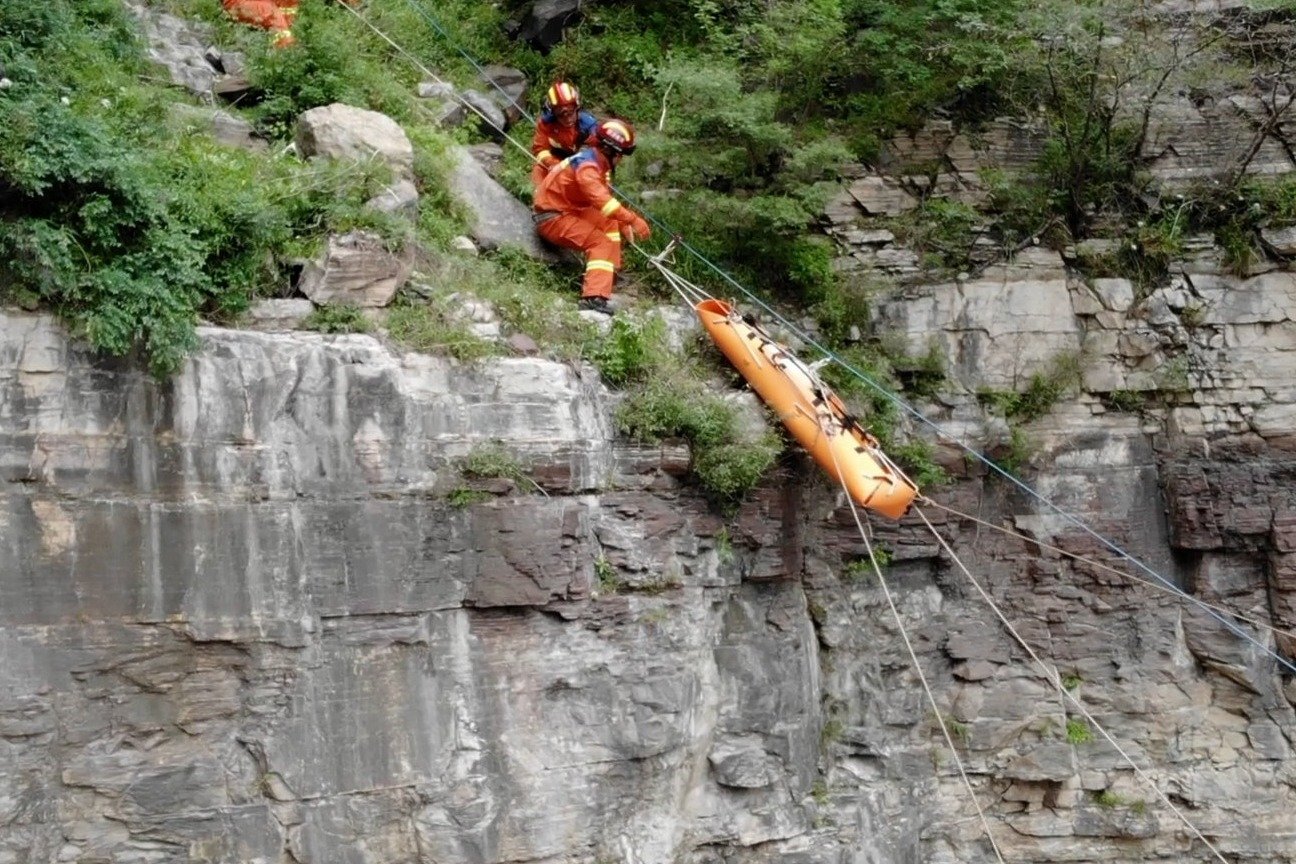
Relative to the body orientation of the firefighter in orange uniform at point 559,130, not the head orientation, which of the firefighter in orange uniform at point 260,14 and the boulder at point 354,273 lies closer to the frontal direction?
the boulder

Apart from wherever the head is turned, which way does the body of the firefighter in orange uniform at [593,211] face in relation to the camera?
to the viewer's right

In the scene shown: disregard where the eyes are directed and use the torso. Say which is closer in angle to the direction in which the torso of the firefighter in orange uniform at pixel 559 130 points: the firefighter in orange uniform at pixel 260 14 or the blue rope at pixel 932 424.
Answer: the blue rope

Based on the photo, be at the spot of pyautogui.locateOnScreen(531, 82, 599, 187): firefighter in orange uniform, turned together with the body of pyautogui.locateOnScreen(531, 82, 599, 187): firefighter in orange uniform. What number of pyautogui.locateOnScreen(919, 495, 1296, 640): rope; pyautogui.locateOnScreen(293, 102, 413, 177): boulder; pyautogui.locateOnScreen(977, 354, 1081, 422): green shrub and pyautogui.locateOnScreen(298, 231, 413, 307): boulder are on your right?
2

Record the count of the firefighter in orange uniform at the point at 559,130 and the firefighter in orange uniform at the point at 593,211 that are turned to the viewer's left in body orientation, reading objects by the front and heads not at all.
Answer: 0

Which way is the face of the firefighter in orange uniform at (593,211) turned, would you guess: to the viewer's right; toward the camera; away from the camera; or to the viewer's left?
to the viewer's right

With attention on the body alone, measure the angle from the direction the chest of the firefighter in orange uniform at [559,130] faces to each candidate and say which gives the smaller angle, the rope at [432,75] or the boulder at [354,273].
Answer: the boulder

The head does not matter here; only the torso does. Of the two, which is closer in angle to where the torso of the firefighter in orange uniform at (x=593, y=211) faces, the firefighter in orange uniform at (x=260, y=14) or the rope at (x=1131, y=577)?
the rope

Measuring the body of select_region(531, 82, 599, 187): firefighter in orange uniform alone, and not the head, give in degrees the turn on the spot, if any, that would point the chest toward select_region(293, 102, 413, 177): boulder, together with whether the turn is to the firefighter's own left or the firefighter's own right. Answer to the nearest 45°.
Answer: approximately 90° to the firefighter's own right
